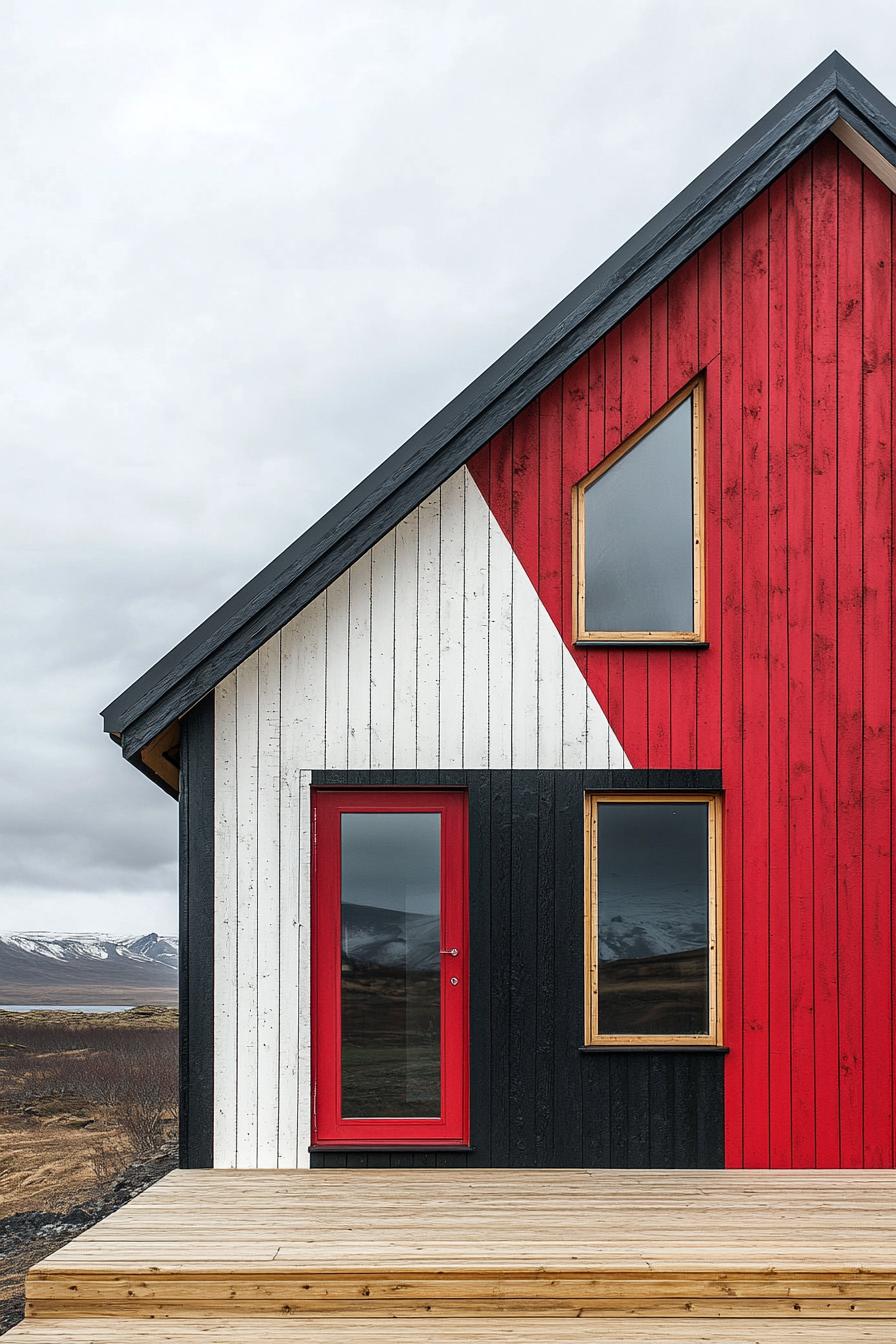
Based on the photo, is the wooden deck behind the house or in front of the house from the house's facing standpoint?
in front

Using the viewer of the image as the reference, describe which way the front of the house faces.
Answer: facing the viewer
